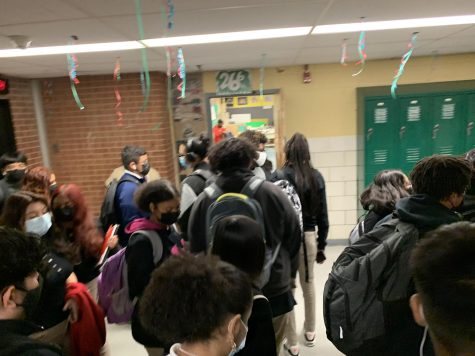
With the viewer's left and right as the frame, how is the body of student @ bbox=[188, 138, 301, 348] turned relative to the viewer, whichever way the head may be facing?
facing away from the viewer

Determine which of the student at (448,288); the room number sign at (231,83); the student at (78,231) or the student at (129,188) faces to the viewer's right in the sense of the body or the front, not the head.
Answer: the student at (129,188)

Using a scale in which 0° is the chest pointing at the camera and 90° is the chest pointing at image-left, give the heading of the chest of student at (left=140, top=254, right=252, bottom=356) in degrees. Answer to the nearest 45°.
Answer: approximately 225°

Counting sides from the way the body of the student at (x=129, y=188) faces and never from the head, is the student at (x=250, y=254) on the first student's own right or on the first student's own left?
on the first student's own right

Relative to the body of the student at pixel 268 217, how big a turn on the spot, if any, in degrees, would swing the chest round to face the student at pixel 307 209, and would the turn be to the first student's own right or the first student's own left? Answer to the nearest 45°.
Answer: approximately 45° to the first student's own right

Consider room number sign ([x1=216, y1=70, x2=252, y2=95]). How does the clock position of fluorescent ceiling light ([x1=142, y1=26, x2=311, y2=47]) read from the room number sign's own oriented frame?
The fluorescent ceiling light is roughly at 12 o'clock from the room number sign.

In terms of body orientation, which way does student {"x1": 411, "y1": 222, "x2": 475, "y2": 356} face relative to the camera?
away from the camera

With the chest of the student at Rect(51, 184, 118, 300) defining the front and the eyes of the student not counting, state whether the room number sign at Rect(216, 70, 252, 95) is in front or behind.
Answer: behind

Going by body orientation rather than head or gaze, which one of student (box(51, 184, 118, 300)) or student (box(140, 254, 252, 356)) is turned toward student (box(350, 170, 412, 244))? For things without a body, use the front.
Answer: student (box(140, 254, 252, 356))

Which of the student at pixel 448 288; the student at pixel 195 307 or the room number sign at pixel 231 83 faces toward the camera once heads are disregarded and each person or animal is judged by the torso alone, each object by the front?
the room number sign
